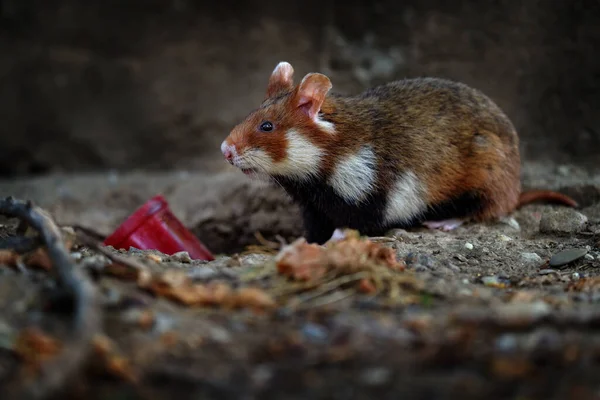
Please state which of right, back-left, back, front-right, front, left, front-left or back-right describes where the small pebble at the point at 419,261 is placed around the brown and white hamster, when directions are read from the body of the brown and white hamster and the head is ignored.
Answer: left

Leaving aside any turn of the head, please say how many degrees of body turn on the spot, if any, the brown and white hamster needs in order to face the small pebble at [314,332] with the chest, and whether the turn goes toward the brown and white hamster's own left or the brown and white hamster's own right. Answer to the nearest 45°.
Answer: approximately 90° to the brown and white hamster's own left

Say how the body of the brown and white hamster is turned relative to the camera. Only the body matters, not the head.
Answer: to the viewer's left

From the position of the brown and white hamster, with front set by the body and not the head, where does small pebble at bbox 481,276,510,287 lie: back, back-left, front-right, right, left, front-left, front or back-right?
left

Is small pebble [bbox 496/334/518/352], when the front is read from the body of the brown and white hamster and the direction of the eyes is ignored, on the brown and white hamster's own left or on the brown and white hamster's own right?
on the brown and white hamster's own left

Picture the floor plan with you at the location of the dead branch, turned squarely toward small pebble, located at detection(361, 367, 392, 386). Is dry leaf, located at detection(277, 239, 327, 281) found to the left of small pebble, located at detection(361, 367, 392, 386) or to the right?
left

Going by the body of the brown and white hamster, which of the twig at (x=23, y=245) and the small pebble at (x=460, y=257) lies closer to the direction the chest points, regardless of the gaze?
the twig

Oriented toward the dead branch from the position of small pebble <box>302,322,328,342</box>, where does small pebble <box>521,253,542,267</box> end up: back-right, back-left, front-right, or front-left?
back-right
